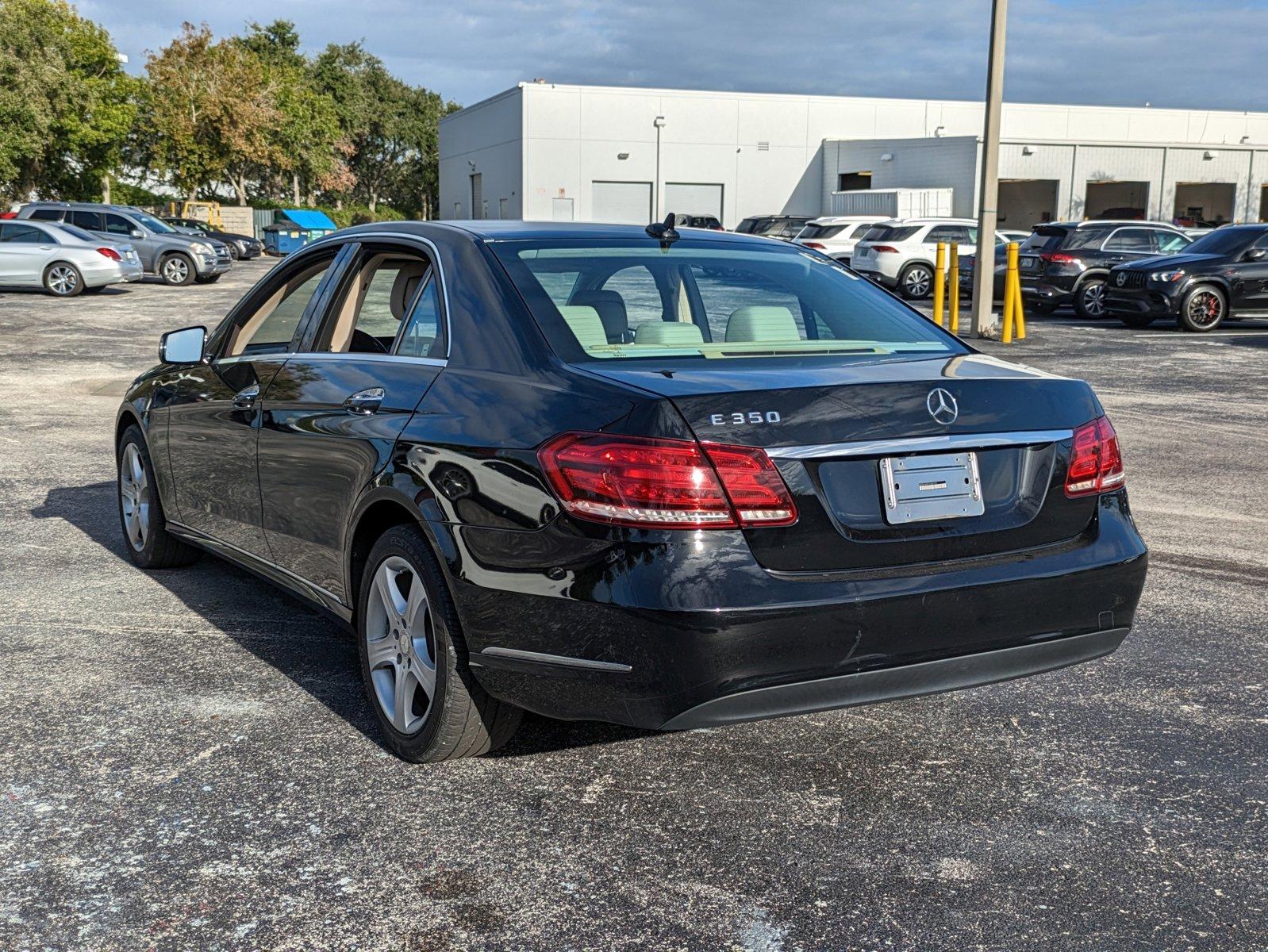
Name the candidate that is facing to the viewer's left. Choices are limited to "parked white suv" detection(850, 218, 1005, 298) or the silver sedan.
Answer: the silver sedan

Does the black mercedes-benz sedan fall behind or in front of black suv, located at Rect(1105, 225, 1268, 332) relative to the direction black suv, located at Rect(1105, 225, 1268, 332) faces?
in front

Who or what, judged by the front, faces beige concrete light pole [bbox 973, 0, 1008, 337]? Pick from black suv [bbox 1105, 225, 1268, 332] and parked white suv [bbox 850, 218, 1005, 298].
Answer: the black suv

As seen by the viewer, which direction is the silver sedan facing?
to the viewer's left

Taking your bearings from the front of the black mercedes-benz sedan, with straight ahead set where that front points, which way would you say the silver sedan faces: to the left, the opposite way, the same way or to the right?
to the left

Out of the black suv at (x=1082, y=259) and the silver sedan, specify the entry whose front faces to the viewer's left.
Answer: the silver sedan

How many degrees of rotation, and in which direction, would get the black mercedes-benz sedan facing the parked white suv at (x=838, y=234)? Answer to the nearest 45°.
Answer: approximately 45° to its right

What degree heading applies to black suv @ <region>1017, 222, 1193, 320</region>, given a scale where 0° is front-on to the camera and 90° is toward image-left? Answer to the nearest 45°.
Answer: approximately 225°

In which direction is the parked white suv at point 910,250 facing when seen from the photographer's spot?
facing away from the viewer and to the right of the viewer

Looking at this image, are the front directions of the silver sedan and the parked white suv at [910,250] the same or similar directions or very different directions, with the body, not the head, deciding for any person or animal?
very different directions

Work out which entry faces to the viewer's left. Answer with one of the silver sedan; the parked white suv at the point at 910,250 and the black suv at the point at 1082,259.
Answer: the silver sedan

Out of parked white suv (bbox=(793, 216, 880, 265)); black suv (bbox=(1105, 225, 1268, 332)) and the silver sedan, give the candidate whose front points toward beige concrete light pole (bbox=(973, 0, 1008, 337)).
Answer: the black suv

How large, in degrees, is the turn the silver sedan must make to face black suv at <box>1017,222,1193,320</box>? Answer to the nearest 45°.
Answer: approximately 135° to its left

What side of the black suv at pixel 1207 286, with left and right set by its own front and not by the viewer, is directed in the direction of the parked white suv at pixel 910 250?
right
